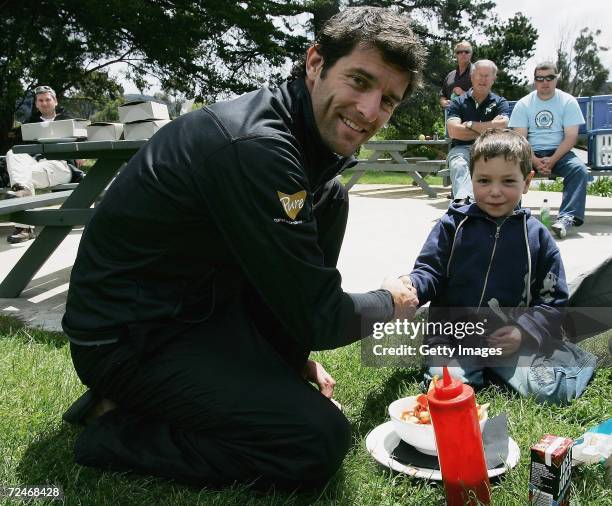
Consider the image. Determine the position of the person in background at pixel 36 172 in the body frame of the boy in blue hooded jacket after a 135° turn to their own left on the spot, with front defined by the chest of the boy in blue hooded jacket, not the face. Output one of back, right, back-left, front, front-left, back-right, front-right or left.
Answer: left

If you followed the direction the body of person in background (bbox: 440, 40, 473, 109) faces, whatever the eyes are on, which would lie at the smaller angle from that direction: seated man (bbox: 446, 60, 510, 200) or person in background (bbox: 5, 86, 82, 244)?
the seated man

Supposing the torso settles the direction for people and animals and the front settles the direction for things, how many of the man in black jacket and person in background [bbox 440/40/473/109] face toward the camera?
1

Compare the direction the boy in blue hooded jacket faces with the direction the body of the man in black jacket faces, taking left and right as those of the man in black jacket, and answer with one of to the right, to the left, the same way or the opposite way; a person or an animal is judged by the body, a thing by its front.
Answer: to the right

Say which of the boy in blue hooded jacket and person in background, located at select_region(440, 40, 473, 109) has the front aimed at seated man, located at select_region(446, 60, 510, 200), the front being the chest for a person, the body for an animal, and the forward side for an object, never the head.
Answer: the person in background

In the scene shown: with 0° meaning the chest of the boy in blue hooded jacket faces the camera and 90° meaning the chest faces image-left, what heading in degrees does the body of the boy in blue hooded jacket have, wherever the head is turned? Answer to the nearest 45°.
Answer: approximately 0°

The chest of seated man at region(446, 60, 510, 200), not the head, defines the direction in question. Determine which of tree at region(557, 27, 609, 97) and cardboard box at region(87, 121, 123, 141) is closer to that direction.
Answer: the cardboard box

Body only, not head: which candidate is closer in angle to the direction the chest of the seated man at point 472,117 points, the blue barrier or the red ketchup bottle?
the red ketchup bottle
